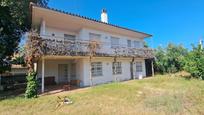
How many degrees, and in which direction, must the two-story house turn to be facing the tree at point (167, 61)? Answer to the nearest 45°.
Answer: approximately 90° to its left

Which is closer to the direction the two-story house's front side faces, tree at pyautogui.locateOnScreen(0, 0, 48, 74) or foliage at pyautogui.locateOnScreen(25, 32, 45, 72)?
the foliage

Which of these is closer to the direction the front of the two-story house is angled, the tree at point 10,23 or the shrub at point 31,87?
the shrub

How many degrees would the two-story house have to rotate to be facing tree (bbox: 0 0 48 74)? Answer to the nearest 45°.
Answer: approximately 135° to its right

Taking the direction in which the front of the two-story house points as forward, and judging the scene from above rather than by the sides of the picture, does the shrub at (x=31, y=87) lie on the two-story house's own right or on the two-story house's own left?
on the two-story house's own right

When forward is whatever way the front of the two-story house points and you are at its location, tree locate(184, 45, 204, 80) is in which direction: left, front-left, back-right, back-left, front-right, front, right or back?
front-left

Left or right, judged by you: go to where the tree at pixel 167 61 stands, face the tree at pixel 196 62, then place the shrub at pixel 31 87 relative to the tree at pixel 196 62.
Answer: right

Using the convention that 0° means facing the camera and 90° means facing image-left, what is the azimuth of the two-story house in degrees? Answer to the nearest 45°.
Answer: approximately 315°
